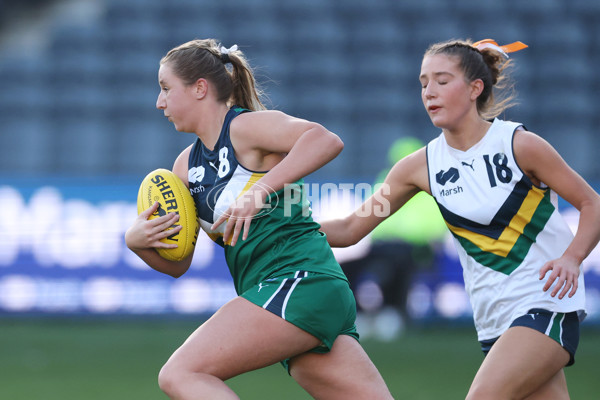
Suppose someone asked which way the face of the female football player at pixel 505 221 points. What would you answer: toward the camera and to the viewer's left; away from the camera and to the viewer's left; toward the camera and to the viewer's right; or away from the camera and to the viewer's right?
toward the camera and to the viewer's left

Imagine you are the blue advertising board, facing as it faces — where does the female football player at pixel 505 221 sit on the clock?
The female football player is roughly at 11 o'clock from the blue advertising board.

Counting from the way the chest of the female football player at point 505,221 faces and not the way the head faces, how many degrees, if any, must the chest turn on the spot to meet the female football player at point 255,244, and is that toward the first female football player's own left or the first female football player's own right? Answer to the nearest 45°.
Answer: approximately 45° to the first female football player's own right

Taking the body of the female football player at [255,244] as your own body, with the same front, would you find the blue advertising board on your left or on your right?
on your right

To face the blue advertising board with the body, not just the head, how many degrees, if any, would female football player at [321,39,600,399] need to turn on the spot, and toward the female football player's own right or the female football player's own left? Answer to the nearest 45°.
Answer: approximately 90° to the female football player's own right

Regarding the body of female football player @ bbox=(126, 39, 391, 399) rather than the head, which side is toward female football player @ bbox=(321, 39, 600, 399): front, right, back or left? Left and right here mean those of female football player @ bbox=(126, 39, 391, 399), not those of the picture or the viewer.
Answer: back

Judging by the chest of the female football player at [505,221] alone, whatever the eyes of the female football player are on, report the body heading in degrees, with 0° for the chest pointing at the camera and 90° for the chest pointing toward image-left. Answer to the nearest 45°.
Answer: approximately 45°

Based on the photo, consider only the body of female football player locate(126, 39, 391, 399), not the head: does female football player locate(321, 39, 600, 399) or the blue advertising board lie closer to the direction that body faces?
the blue advertising board

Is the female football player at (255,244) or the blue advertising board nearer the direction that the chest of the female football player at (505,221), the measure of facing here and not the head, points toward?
the female football player

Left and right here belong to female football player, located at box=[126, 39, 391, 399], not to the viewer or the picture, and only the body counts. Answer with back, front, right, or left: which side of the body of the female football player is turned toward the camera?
left

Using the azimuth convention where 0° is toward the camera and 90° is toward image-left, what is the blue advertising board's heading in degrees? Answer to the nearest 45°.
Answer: approximately 0°

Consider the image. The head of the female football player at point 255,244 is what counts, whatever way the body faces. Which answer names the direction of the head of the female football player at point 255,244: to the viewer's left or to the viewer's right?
to the viewer's left
